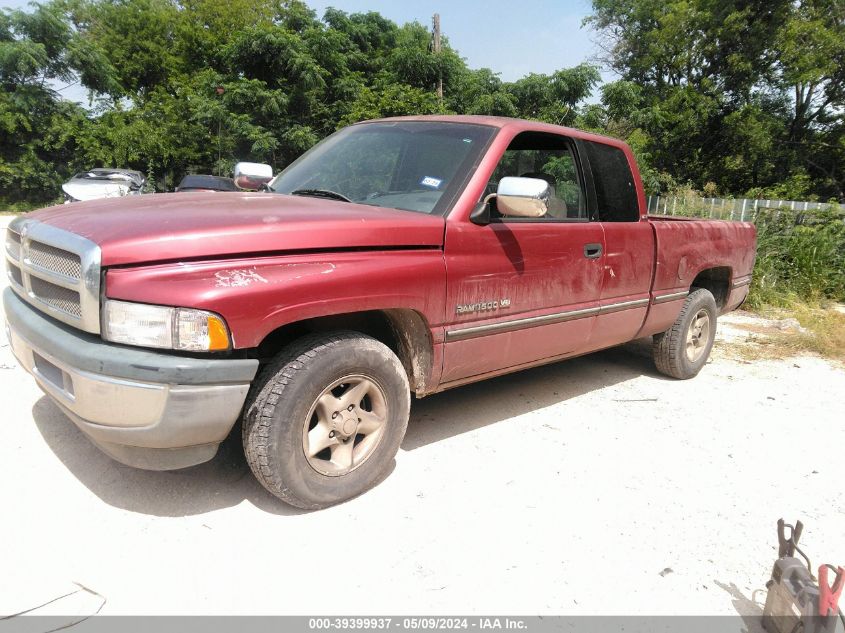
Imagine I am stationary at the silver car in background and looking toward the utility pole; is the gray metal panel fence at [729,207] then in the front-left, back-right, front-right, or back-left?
front-right

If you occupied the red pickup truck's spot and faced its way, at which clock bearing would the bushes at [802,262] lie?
The bushes is roughly at 6 o'clock from the red pickup truck.

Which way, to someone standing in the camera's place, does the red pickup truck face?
facing the viewer and to the left of the viewer

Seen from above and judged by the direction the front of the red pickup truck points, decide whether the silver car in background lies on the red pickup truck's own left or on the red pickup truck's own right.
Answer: on the red pickup truck's own right

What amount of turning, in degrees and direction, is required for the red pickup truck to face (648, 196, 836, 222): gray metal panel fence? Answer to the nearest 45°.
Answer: approximately 180°

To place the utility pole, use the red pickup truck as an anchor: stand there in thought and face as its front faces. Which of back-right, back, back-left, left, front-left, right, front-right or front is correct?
back-right
